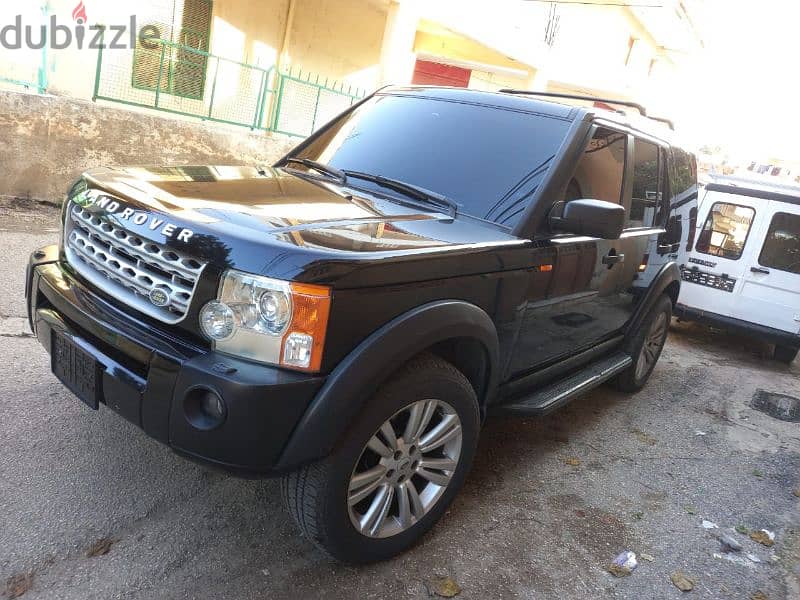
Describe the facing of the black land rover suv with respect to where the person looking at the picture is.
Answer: facing the viewer and to the left of the viewer

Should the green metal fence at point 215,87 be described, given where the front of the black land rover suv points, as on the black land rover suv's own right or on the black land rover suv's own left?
on the black land rover suv's own right

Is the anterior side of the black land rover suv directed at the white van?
no

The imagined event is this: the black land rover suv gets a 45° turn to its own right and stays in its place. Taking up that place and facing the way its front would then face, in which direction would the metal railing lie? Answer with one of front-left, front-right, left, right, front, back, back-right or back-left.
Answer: right

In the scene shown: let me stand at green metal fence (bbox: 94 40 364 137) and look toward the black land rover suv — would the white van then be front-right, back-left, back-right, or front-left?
front-left
